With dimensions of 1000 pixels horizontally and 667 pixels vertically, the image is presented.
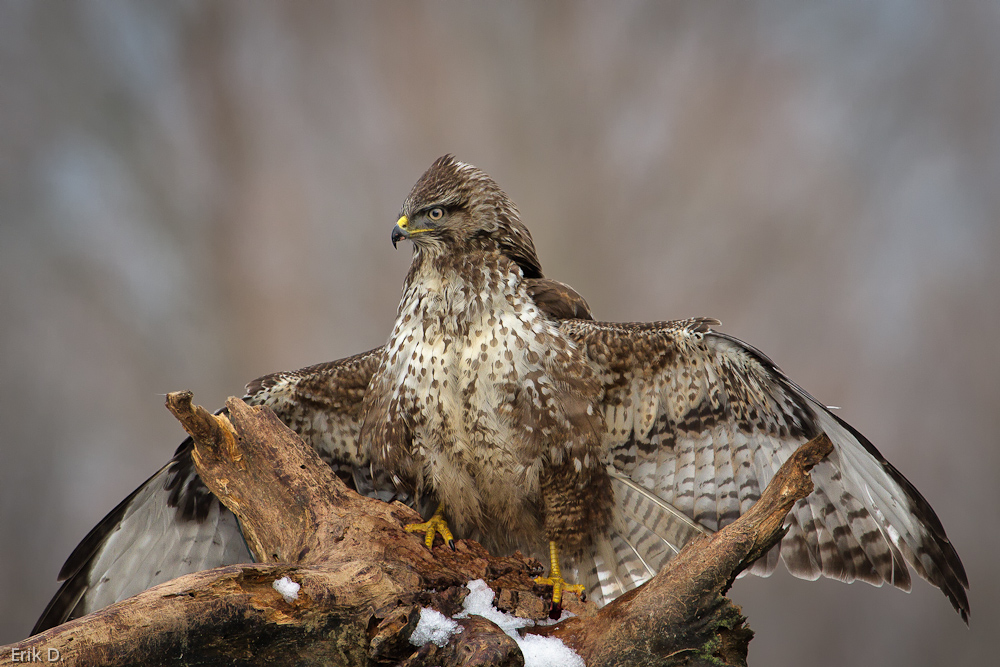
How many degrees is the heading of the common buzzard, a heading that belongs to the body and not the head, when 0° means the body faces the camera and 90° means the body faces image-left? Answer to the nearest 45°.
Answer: approximately 45°
